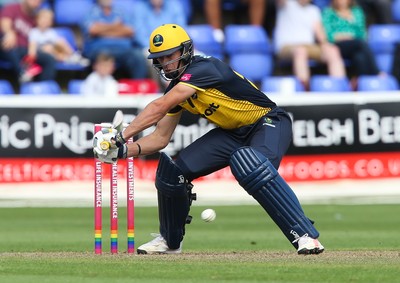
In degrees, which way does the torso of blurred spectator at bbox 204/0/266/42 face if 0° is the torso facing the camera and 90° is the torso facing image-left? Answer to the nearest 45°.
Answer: approximately 0°

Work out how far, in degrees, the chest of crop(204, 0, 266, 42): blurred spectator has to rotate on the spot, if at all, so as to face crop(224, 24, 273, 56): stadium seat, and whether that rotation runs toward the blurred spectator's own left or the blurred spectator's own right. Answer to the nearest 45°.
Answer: approximately 45° to the blurred spectator's own left

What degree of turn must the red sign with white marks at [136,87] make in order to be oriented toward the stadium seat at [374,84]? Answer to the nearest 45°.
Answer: approximately 90° to its left

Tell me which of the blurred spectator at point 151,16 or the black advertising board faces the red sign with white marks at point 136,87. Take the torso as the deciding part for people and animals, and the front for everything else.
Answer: the blurred spectator

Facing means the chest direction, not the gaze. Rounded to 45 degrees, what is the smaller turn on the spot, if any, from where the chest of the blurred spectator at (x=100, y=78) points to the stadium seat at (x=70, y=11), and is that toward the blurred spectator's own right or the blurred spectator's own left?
approximately 180°

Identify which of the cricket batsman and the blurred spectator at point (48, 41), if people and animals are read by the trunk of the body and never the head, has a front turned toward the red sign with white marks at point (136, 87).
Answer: the blurred spectator

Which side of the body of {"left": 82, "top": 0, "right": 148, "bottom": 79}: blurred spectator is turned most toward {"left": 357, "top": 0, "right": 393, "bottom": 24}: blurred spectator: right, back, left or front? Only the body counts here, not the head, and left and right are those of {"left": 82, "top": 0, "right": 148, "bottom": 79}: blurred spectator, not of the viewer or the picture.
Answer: left

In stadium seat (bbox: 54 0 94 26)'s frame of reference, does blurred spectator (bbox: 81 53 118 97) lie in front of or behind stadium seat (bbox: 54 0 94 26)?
in front

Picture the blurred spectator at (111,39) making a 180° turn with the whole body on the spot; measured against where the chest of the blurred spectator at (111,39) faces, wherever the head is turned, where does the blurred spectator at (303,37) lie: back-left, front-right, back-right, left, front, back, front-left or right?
right
